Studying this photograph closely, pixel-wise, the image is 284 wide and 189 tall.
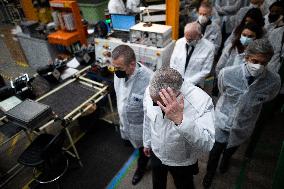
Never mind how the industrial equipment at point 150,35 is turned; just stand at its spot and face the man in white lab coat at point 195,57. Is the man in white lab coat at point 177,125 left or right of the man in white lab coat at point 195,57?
right

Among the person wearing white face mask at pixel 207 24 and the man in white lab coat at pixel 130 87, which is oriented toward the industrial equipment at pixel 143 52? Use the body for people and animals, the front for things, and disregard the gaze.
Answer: the person wearing white face mask

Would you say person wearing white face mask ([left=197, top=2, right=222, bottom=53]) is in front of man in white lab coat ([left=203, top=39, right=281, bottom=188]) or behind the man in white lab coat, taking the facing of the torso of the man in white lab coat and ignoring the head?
behind

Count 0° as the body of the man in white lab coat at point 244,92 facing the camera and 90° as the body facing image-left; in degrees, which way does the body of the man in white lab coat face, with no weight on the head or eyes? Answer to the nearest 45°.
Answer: approximately 0°

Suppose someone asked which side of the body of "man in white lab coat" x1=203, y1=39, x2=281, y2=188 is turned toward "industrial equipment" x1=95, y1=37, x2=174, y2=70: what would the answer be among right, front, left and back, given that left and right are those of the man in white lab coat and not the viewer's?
right

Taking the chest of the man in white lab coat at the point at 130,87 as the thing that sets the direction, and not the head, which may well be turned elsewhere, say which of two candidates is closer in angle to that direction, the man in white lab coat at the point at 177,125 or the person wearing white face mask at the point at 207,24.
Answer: the man in white lab coat

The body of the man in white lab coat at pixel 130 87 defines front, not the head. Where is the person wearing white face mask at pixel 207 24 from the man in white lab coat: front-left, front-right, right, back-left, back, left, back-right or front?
back

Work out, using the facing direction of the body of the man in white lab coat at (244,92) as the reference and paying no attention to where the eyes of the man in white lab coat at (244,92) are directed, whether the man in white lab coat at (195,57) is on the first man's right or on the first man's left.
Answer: on the first man's right

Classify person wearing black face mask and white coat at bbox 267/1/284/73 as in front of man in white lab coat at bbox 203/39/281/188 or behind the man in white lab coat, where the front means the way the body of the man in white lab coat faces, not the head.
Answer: behind

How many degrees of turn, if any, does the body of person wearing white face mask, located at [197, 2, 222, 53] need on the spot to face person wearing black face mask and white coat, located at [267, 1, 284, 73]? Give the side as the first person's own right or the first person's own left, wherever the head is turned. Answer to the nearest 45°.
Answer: approximately 90° to the first person's own left

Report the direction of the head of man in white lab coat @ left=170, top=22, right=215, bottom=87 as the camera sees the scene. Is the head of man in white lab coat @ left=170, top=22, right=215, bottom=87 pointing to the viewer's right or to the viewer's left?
to the viewer's left

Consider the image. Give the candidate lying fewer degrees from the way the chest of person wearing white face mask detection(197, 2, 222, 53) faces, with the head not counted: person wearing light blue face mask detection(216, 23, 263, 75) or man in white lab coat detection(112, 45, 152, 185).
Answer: the man in white lab coat
